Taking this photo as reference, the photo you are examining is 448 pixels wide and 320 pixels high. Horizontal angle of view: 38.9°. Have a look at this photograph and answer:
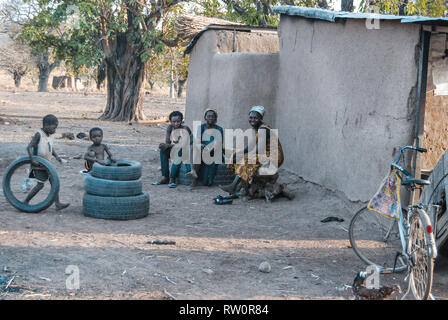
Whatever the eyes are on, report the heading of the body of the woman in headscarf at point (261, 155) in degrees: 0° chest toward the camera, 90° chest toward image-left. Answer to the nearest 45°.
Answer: approximately 45°

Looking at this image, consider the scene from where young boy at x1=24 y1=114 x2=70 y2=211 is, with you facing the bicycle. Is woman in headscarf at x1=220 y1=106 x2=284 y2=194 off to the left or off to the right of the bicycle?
left

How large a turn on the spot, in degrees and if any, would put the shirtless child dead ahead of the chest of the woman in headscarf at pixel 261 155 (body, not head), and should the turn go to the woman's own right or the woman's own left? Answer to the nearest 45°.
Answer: approximately 45° to the woman's own right

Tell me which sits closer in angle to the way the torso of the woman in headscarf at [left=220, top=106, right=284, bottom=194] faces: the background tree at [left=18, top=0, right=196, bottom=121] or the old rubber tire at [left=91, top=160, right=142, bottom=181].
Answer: the old rubber tire

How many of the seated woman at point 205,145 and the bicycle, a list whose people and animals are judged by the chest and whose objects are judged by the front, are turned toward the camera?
1

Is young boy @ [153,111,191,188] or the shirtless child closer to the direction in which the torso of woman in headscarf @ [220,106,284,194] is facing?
the shirtless child

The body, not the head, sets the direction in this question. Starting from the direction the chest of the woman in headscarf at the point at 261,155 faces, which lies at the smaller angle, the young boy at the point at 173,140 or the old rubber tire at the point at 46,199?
the old rubber tire

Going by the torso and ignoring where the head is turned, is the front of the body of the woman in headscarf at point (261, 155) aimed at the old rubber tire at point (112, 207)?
yes

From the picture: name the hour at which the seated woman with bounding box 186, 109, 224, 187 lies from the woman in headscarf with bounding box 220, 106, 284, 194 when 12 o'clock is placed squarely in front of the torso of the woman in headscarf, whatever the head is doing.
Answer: The seated woman is roughly at 3 o'clock from the woman in headscarf.
